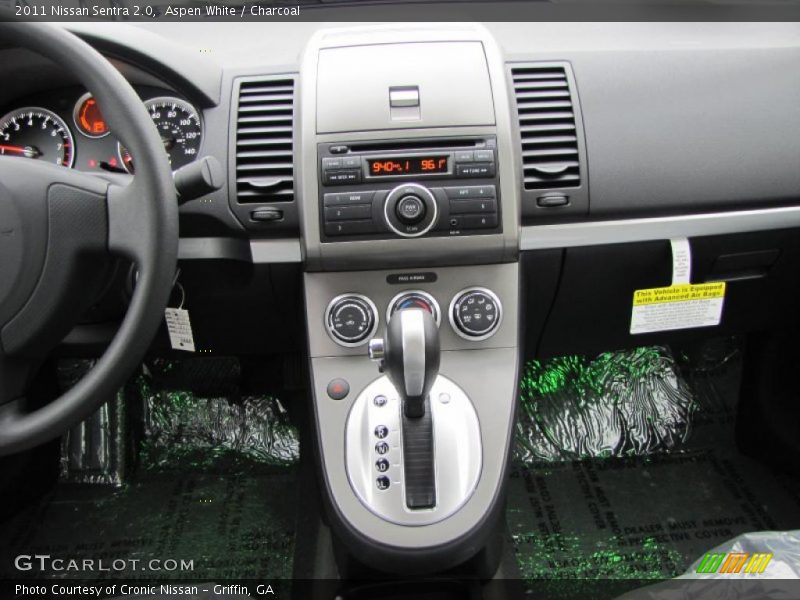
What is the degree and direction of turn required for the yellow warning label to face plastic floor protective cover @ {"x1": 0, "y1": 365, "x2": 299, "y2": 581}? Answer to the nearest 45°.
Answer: approximately 90° to its right

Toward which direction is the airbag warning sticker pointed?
toward the camera

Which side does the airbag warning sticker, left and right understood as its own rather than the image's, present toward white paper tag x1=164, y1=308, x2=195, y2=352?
right

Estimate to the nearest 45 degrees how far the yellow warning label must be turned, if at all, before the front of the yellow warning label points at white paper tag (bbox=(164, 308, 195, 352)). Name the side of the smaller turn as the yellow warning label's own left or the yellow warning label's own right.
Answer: approximately 45° to the yellow warning label's own right

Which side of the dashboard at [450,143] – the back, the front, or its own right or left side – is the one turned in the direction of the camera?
front

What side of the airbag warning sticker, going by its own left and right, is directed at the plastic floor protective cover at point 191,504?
right
